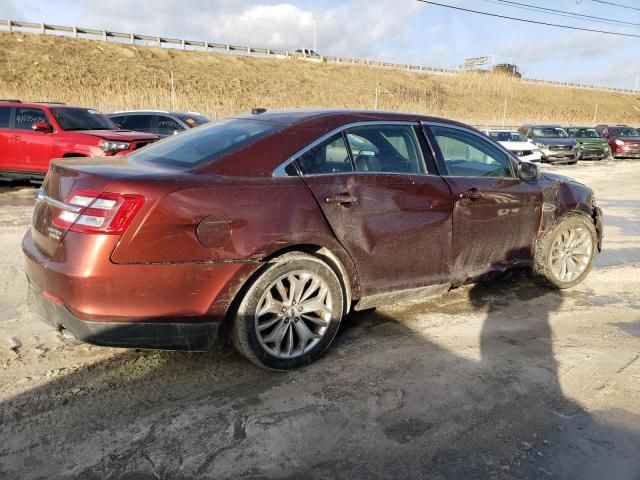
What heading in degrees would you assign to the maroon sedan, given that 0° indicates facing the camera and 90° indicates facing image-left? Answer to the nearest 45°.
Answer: approximately 225°

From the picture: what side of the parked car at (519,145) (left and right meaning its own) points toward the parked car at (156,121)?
right

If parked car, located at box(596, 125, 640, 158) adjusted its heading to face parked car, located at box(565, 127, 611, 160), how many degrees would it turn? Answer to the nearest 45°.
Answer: approximately 45° to its right

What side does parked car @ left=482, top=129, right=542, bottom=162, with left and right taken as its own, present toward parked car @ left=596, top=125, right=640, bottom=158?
left

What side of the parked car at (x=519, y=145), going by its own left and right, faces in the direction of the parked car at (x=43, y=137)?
right

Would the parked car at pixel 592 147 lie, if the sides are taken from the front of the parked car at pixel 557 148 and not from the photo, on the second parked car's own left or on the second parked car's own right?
on the second parked car's own left

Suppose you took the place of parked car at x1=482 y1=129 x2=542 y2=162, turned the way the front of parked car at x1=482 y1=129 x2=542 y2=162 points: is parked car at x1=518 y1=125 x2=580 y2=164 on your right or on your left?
on your left

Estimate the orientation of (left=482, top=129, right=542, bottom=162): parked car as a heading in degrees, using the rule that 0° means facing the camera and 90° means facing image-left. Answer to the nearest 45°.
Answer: approximately 315°
